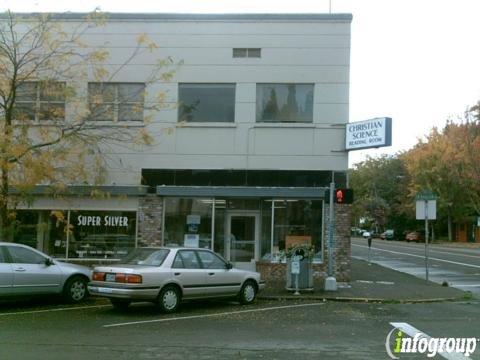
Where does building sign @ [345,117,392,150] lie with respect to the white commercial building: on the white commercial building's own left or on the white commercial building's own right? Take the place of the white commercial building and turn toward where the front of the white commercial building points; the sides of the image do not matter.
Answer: on the white commercial building's own left

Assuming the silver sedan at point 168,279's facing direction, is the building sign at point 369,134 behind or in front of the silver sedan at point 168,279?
in front

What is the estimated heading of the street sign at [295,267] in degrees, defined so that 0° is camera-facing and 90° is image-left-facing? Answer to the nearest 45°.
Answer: approximately 0°

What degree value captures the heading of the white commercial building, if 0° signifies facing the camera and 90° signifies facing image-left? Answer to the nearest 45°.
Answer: approximately 0°

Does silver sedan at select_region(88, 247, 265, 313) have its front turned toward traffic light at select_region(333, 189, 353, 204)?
yes

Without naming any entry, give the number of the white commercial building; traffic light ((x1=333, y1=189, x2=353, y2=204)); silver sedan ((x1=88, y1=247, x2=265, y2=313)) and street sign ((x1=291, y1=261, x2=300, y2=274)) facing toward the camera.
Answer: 3

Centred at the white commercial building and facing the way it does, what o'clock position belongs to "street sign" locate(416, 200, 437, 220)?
The street sign is roughly at 9 o'clock from the white commercial building.

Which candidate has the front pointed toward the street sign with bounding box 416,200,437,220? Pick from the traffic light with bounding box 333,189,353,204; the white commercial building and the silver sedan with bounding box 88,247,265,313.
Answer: the silver sedan

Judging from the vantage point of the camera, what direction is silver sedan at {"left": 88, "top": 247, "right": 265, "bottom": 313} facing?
facing away from the viewer and to the right of the viewer

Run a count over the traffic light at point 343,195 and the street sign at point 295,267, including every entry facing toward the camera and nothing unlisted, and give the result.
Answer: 2
